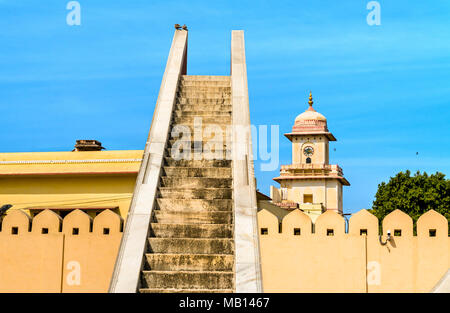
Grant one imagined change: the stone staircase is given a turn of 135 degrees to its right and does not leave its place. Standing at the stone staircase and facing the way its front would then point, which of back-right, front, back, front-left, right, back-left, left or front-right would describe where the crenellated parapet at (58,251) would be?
front

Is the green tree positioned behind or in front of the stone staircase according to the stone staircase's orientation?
behind

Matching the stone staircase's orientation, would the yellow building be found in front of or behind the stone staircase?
behind

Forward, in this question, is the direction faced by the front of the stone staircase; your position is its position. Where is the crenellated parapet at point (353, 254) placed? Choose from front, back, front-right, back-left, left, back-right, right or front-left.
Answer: back-left

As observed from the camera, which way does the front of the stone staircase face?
facing the viewer

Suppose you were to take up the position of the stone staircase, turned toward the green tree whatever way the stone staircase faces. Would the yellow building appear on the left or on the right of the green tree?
left
